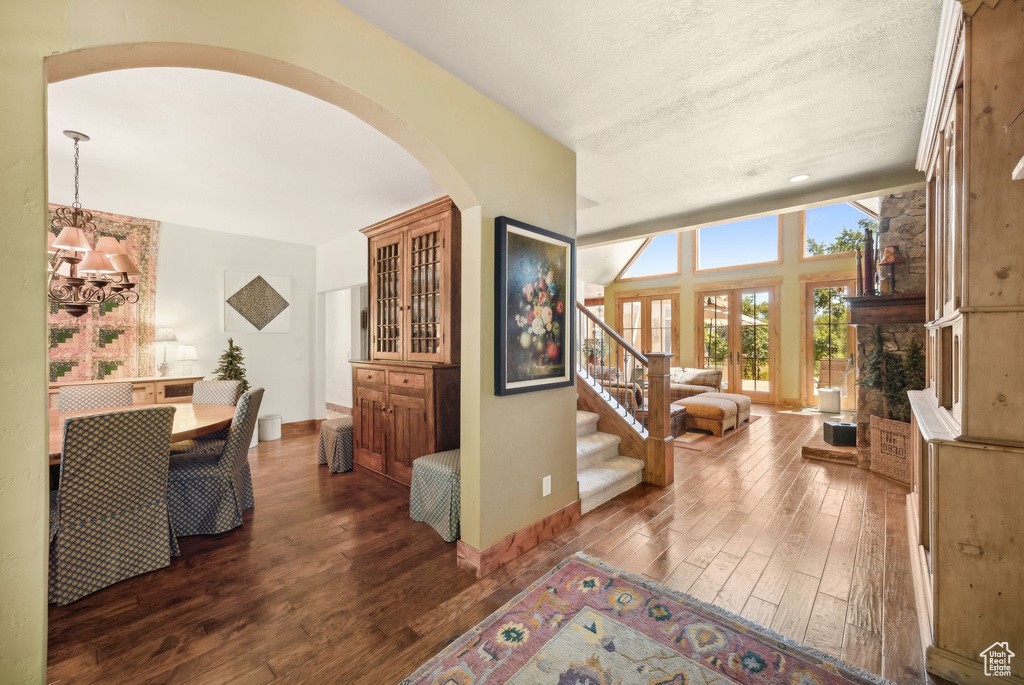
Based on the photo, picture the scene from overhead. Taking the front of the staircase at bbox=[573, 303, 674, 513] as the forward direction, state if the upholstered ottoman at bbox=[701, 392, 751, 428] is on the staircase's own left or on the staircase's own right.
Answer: on the staircase's own left

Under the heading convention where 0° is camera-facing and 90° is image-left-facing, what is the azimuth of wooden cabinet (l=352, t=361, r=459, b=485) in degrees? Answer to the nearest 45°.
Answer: approximately 45°

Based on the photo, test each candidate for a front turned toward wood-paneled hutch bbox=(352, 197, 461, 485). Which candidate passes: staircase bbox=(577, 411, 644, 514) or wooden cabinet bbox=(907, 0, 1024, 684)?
the wooden cabinet

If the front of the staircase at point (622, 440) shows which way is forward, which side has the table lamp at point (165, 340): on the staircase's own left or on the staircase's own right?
on the staircase's own right

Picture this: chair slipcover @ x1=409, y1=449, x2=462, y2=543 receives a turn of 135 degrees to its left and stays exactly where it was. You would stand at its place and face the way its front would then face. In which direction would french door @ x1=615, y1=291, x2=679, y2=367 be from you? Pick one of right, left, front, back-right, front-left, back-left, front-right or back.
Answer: front-left

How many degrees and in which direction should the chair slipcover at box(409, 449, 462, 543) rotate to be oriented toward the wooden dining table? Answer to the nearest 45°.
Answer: approximately 45° to its right

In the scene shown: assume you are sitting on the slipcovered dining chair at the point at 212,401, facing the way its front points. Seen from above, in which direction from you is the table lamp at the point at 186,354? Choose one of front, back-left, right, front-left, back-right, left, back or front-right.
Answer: back-right

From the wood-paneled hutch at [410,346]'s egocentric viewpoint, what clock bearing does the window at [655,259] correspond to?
The window is roughly at 6 o'clock from the wood-paneled hutch.

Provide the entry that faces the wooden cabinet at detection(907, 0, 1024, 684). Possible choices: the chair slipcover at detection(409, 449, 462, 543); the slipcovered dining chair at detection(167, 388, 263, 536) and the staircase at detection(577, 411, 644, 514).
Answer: the staircase

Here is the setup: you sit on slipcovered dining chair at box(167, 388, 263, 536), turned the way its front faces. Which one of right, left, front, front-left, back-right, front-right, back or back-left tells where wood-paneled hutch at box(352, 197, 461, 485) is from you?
back

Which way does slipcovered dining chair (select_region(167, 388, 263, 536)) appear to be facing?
to the viewer's left

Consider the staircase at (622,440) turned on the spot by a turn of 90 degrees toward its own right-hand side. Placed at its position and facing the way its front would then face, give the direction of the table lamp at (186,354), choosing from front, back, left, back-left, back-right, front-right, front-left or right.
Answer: front-right

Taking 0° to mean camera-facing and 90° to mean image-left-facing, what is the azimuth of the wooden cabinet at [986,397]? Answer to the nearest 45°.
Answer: approximately 90°

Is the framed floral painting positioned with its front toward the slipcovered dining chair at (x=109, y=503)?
no

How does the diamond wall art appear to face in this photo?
toward the camera

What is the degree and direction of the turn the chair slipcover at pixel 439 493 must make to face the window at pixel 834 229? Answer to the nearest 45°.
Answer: approximately 180°

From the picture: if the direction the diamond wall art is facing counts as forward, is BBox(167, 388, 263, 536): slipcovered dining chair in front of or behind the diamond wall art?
in front

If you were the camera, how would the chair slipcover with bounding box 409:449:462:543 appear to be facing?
facing the viewer and to the left of the viewer
